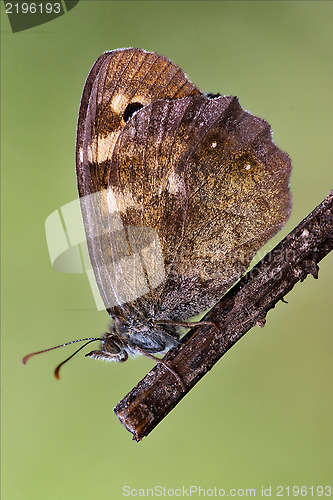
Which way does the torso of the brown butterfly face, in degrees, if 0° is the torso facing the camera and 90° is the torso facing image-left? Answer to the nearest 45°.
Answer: approximately 90°
